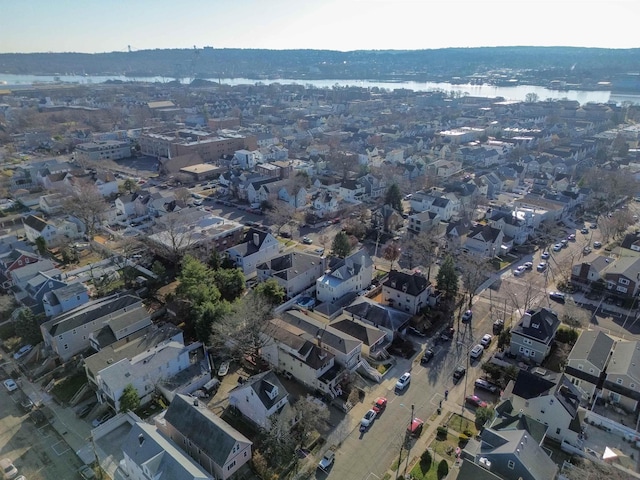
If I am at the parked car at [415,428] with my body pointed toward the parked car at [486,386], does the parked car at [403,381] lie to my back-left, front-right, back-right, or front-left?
front-left

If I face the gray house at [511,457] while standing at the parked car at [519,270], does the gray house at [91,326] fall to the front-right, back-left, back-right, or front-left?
front-right

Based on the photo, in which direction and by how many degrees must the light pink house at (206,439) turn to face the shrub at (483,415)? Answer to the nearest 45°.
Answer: approximately 45° to its left

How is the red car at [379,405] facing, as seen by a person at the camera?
facing the viewer and to the left of the viewer

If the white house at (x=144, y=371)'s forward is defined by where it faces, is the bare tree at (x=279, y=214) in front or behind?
behind

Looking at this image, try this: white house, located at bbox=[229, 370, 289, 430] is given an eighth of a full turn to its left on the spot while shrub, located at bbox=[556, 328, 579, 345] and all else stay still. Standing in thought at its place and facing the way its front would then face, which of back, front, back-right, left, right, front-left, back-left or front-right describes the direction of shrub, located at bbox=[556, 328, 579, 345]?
front

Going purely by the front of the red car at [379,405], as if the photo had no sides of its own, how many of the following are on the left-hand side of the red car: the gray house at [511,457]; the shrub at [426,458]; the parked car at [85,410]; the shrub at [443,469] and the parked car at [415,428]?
4

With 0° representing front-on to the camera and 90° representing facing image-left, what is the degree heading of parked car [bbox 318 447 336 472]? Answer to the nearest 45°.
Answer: approximately 45°

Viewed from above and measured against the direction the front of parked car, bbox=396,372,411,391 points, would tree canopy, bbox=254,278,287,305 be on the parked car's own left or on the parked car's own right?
on the parked car's own right

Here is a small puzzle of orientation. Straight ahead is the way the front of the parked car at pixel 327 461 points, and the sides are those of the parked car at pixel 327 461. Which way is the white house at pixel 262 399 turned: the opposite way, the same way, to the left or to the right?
to the left

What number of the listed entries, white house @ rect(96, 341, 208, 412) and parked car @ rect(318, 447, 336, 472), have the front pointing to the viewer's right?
0

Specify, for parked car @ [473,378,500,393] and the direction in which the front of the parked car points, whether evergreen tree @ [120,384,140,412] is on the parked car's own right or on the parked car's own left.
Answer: on the parked car's own right
